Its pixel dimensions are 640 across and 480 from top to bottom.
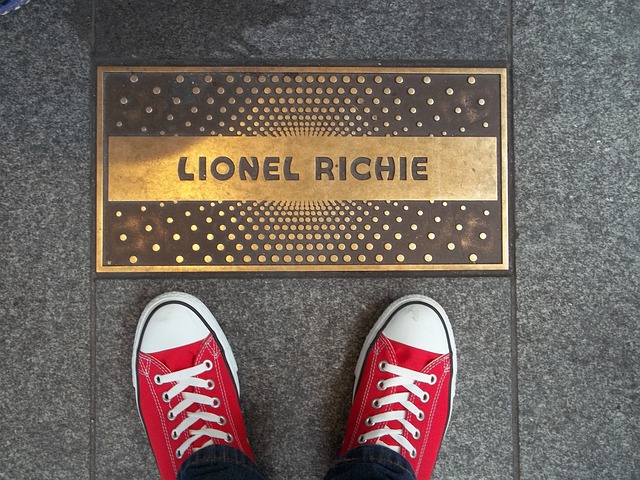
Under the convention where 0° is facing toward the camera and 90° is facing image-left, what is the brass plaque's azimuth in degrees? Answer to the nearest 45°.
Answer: approximately 0°
